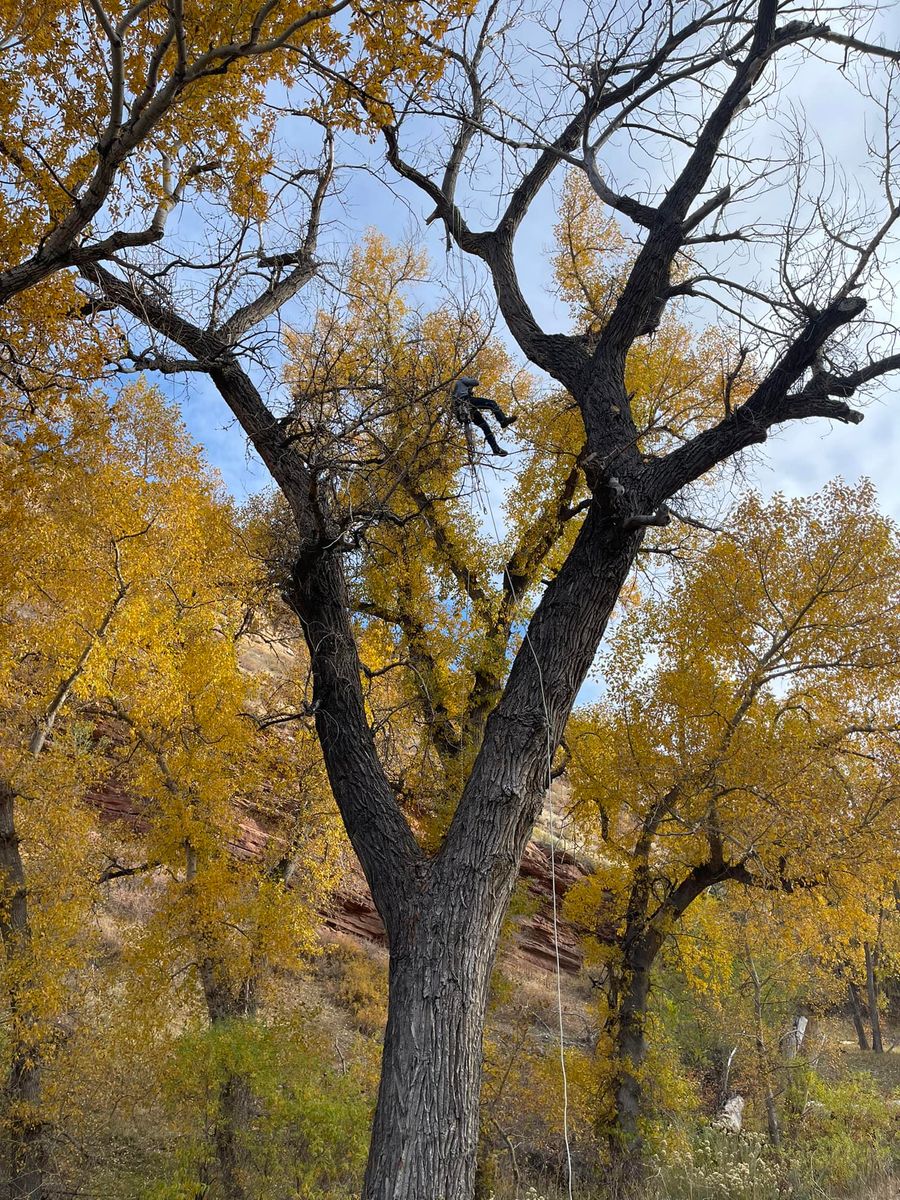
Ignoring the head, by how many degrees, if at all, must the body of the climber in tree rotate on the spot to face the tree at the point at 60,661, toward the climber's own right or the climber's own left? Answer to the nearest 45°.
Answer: approximately 135° to the climber's own left

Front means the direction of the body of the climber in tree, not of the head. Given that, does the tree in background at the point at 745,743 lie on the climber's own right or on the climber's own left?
on the climber's own left

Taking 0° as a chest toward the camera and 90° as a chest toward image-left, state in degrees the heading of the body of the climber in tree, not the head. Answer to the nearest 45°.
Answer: approximately 270°

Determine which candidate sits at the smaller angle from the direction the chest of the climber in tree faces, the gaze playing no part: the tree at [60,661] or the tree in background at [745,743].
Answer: the tree in background
